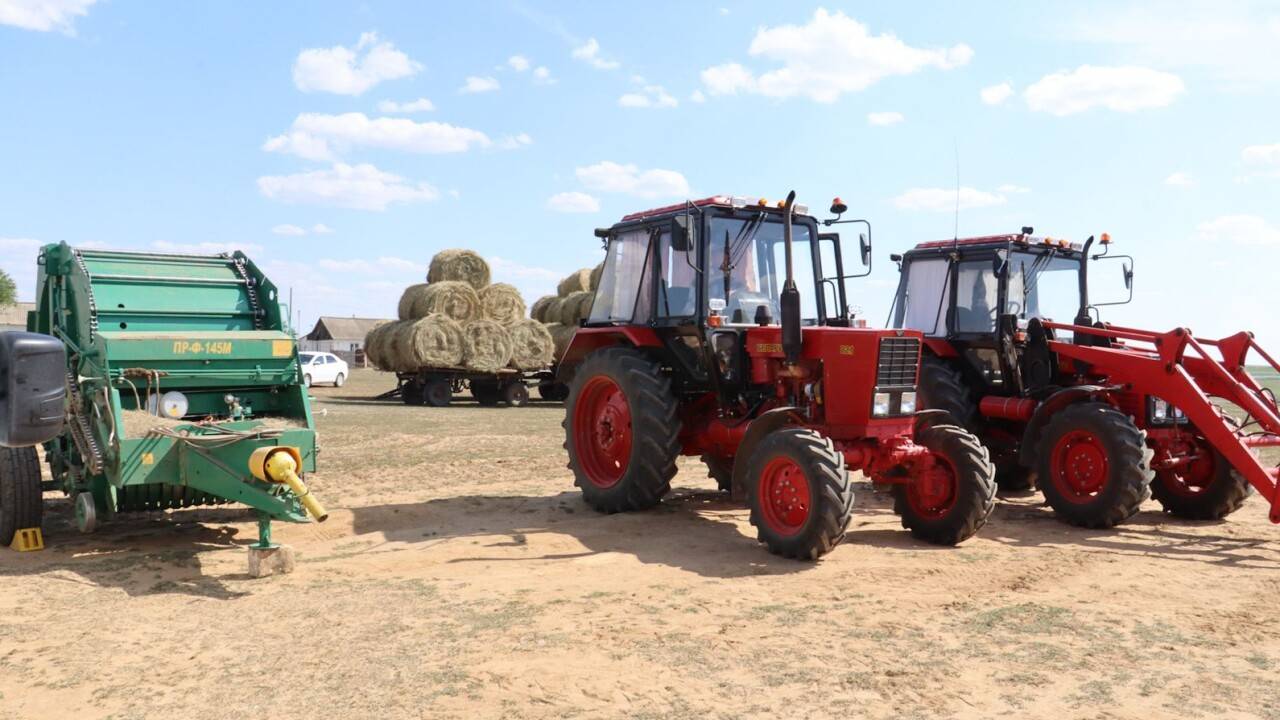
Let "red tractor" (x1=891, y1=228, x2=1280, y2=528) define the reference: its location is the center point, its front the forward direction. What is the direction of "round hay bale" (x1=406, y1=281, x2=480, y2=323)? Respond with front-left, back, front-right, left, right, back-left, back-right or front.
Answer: back

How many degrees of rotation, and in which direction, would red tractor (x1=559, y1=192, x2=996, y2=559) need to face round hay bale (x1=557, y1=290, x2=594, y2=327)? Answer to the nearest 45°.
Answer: approximately 135° to its left

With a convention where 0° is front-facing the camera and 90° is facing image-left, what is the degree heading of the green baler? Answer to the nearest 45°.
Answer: approximately 315°

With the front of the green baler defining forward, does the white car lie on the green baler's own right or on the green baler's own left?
on the green baler's own left

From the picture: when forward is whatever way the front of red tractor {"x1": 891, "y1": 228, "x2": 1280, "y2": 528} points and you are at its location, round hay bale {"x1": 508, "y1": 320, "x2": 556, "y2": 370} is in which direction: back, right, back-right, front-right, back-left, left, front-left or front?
back

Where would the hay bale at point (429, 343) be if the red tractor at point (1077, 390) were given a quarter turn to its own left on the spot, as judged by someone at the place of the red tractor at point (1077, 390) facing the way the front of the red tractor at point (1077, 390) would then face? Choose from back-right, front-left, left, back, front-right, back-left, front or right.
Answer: left

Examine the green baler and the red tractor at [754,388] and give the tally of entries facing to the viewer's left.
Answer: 0

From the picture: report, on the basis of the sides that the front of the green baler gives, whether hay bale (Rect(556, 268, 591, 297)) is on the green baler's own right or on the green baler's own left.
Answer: on the green baler's own left

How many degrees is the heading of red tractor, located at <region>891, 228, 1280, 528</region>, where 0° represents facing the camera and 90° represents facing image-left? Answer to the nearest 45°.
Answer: approximately 315°

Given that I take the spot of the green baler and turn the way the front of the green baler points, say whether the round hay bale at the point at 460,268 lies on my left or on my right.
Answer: on my left

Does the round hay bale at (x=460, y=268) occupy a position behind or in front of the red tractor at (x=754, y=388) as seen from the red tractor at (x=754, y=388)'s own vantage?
behind

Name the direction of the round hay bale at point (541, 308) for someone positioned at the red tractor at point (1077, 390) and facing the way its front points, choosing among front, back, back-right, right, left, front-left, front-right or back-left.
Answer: back

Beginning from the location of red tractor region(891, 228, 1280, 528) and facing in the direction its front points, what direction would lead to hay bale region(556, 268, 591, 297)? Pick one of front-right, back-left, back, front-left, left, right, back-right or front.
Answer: back

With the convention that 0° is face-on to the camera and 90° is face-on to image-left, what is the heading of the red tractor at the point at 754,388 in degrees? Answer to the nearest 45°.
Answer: approximately 315°
